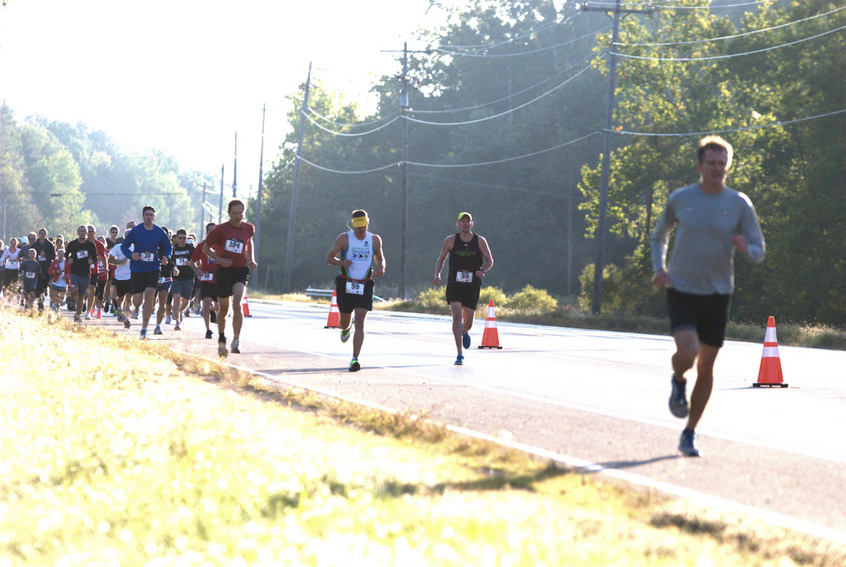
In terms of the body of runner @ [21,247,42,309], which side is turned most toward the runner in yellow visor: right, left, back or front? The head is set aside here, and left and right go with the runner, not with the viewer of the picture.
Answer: front

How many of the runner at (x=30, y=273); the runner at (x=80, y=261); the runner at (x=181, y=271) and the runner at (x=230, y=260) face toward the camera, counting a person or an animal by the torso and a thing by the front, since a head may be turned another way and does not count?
4

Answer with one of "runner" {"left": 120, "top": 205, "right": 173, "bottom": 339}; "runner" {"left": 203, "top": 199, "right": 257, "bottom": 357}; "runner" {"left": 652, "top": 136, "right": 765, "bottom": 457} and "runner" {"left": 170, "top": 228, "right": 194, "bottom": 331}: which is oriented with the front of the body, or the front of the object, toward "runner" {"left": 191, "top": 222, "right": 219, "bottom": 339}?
"runner" {"left": 170, "top": 228, "right": 194, "bottom": 331}

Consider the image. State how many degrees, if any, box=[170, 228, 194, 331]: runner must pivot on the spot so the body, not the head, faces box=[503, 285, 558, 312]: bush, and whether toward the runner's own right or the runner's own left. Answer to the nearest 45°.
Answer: approximately 135° to the runner's own left

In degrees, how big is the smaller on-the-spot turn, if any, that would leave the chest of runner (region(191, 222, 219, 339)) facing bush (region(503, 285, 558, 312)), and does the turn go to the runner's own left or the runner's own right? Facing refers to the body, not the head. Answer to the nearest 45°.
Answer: approximately 135° to the runner's own left

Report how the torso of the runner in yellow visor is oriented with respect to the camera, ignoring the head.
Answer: toward the camera

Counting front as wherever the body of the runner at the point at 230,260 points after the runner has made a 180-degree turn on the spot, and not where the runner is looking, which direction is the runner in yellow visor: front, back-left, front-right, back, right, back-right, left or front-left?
back-right

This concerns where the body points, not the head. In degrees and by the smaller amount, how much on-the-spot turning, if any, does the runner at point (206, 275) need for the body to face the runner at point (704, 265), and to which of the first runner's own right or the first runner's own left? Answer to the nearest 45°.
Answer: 0° — they already face them

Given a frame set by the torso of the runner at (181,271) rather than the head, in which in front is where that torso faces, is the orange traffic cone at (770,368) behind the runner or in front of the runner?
in front

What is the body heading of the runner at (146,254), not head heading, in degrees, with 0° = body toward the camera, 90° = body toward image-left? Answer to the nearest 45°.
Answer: approximately 0°

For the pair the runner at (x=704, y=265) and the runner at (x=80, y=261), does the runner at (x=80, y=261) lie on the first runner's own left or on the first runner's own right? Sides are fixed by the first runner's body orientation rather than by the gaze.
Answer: on the first runner's own right

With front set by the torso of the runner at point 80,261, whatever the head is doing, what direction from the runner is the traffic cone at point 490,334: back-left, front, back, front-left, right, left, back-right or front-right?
front-left

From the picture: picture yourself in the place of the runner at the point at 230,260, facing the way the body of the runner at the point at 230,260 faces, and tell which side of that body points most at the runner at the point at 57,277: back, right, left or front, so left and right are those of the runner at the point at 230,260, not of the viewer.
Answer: back

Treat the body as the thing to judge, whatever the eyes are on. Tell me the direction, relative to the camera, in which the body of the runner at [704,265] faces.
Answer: toward the camera

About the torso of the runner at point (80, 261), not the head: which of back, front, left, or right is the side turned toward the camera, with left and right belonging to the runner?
front
